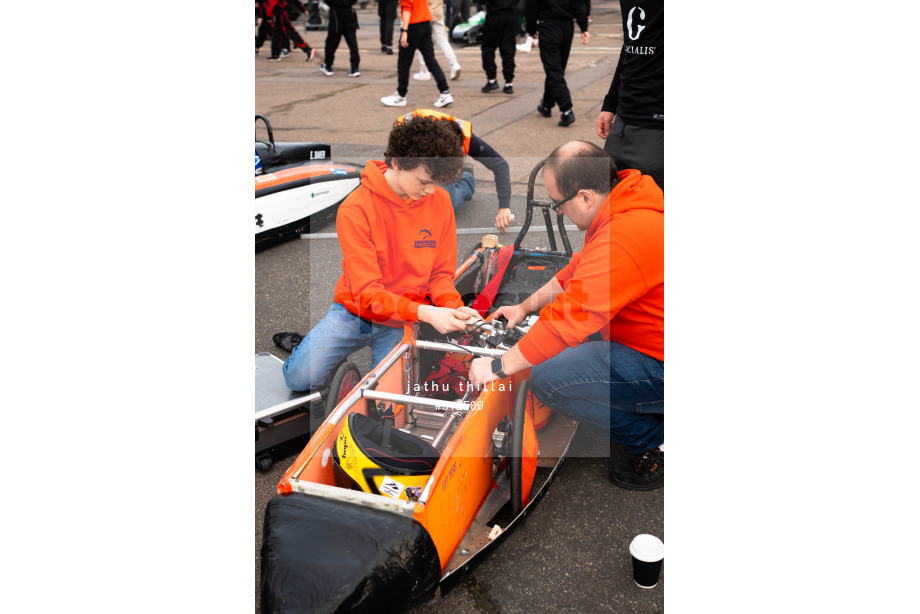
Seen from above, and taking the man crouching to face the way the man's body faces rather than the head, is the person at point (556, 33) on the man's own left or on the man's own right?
on the man's own right

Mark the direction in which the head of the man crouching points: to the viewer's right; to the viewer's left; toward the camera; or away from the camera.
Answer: to the viewer's left

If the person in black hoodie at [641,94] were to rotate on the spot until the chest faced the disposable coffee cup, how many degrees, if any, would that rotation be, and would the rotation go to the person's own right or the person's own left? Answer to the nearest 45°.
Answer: approximately 45° to the person's own left

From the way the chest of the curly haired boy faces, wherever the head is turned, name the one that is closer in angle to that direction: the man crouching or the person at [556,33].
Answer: the man crouching

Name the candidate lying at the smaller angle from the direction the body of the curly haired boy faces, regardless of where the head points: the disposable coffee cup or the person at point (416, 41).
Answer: the disposable coffee cup

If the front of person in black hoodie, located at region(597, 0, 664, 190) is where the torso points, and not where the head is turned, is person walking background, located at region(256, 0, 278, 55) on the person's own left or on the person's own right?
on the person's own right

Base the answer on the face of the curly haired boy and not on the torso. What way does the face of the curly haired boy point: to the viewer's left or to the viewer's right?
to the viewer's right

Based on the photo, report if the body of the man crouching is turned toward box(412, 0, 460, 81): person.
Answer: no

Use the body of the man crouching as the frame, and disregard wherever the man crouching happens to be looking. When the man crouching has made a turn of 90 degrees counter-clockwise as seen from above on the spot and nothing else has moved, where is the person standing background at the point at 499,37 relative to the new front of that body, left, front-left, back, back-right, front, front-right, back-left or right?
back

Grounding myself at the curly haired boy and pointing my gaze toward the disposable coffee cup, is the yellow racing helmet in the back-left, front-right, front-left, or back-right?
front-right
